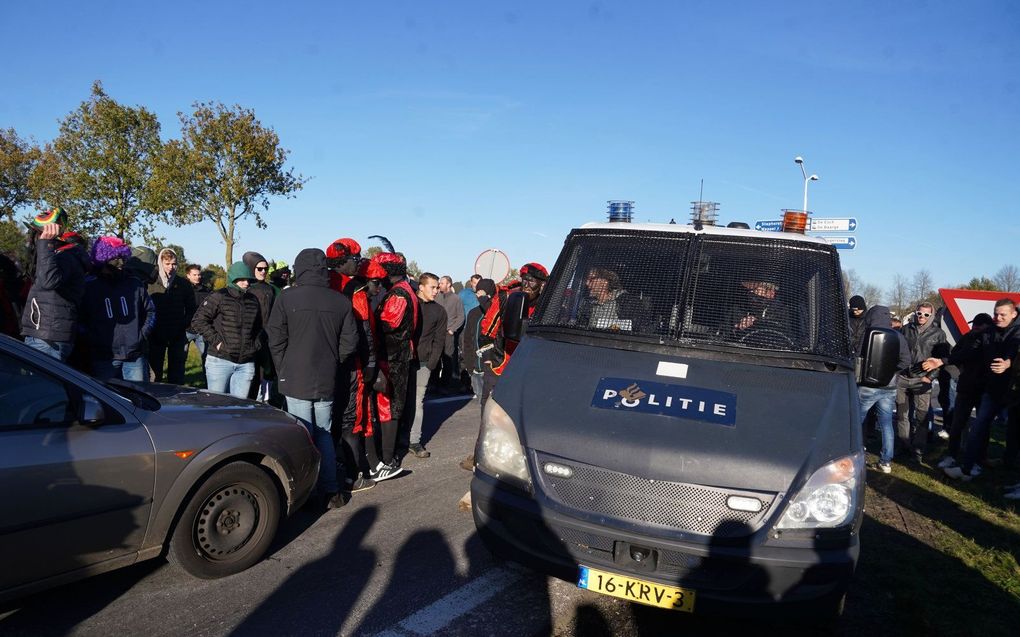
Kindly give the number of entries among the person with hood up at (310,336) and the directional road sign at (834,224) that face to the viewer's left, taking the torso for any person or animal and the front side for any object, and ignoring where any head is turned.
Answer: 0

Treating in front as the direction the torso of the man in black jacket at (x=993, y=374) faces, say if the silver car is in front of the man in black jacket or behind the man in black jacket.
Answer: in front

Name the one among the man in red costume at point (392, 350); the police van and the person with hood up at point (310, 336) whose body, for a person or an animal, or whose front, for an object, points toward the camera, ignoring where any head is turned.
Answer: the police van

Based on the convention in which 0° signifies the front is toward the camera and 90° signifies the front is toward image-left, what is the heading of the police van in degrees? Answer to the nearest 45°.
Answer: approximately 0°

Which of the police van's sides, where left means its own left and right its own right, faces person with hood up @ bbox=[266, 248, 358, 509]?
right

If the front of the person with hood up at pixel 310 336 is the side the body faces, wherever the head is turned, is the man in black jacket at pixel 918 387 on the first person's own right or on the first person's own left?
on the first person's own right

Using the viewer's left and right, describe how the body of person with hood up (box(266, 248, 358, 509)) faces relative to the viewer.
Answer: facing away from the viewer

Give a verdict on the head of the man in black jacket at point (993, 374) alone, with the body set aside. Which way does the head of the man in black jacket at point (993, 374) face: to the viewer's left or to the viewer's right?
to the viewer's left

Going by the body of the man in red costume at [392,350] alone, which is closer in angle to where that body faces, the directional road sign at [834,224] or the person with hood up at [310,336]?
the person with hood up
